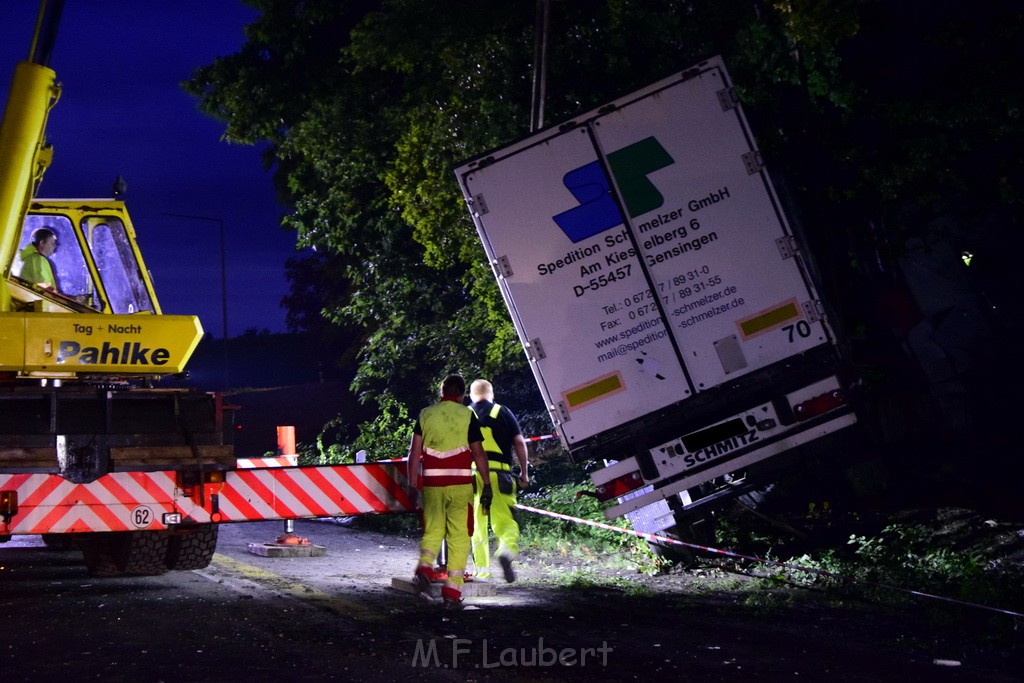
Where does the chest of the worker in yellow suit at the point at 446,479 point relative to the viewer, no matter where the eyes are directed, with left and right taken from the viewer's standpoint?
facing away from the viewer

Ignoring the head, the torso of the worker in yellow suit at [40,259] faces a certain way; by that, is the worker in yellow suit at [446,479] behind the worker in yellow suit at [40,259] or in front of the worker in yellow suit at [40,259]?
in front

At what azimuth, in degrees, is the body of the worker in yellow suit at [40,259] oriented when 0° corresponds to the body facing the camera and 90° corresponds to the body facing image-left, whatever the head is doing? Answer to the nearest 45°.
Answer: approximately 270°

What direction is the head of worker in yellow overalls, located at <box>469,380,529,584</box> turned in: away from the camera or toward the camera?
away from the camera

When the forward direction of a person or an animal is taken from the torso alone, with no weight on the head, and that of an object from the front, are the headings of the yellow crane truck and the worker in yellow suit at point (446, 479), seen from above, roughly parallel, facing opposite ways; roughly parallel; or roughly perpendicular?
roughly parallel

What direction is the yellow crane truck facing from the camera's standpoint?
away from the camera

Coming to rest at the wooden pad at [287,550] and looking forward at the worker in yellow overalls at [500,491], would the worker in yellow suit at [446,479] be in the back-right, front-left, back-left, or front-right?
front-right

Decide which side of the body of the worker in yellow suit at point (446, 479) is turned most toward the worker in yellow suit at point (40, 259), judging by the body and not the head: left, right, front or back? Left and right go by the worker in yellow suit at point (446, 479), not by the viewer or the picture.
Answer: left

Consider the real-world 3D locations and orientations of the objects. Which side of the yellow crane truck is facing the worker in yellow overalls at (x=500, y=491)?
right

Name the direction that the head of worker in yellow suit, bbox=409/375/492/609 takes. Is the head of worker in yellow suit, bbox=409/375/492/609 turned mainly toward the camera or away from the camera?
away from the camera
